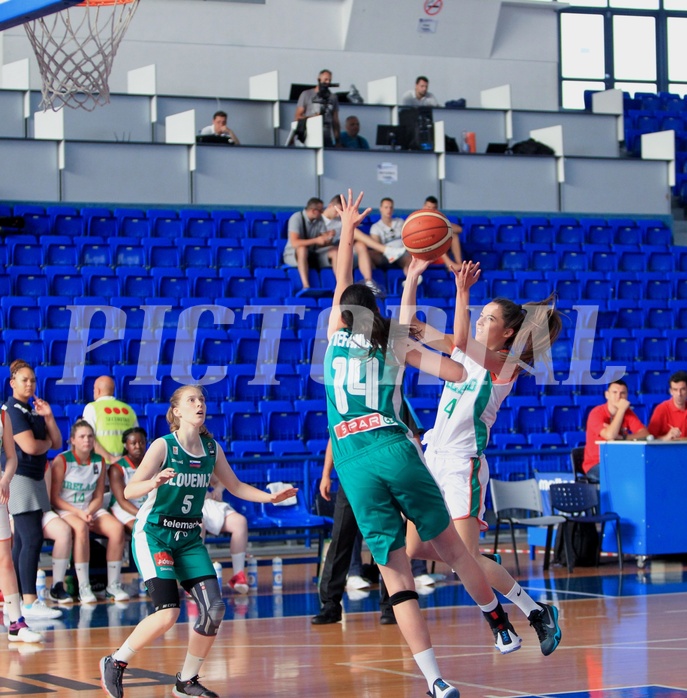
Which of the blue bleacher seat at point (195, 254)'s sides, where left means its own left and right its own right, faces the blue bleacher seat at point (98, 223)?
right

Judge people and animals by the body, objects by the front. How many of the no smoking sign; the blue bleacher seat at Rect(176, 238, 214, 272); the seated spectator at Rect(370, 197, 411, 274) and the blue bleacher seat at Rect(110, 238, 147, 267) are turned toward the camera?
4

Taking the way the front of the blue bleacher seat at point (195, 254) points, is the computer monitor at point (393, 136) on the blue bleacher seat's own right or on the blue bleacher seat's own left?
on the blue bleacher seat's own left

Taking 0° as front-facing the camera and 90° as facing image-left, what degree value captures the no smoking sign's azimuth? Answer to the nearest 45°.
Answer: approximately 0°

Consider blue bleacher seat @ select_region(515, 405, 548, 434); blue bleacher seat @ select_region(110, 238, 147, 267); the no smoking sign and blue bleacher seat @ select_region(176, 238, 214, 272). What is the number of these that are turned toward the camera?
4

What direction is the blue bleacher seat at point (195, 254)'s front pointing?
toward the camera

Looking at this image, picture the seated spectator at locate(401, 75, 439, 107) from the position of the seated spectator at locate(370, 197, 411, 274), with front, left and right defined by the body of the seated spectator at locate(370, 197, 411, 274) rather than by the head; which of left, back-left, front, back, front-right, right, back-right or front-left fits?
back

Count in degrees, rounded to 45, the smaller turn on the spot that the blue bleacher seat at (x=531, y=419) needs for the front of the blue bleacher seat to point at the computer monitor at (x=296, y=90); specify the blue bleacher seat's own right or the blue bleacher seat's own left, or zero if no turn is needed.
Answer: approximately 135° to the blue bleacher seat's own right

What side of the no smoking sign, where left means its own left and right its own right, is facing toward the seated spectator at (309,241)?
front

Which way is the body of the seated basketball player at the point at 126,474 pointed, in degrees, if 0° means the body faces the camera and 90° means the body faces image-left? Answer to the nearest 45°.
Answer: approximately 315°

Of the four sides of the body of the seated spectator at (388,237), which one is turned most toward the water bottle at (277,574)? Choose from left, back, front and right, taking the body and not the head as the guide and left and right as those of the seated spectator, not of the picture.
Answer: front

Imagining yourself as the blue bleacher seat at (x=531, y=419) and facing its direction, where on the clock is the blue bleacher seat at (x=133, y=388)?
the blue bleacher seat at (x=133, y=388) is roughly at 2 o'clock from the blue bleacher seat at (x=531, y=419).
